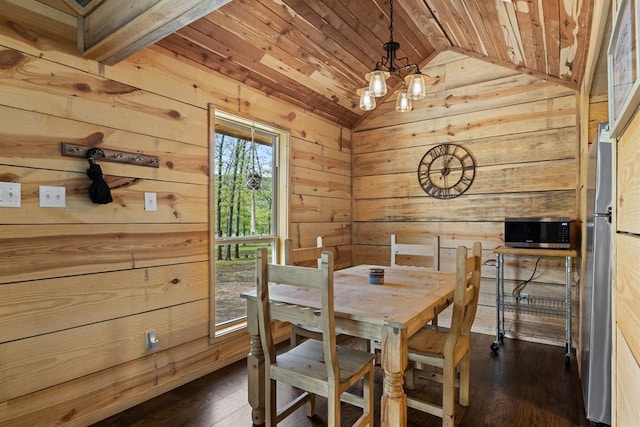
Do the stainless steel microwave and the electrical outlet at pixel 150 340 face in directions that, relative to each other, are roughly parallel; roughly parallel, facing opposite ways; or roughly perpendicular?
roughly perpendicular

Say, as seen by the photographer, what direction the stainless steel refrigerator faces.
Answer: facing to the left of the viewer

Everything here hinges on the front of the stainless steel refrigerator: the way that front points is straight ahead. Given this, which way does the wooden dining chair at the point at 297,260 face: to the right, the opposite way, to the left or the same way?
the opposite way

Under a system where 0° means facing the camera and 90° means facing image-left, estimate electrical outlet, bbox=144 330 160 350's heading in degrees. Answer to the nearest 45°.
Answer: approximately 315°

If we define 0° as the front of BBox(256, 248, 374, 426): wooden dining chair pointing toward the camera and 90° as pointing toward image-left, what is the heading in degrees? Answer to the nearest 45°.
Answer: approximately 225°

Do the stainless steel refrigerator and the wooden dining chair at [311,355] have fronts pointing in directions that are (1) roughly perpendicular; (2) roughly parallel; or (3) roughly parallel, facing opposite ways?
roughly perpendicular

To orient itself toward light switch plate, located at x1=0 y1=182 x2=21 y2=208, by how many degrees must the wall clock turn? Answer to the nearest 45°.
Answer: approximately 45° to its right

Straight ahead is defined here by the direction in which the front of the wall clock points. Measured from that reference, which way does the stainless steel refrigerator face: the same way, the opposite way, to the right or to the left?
to the right

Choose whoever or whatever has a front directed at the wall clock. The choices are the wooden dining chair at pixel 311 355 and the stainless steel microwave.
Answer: the wooden dining chair
